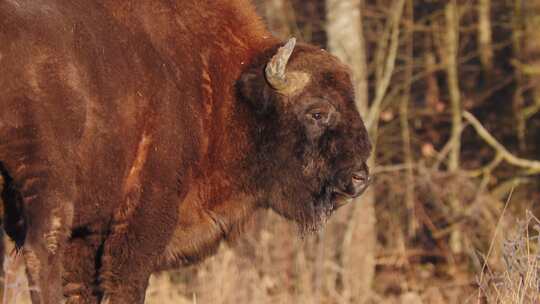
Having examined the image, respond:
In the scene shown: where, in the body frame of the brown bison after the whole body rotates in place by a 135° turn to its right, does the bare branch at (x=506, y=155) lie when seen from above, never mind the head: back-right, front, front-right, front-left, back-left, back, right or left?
back

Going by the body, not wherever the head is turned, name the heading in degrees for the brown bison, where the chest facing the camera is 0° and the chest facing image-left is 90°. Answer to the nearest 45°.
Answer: approximately 270°

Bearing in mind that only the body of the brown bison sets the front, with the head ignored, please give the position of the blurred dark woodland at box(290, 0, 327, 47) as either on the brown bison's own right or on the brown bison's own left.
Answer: on the brown bison's own left

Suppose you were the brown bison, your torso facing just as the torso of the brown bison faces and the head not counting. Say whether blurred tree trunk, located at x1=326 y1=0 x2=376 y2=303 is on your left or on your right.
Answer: on your left

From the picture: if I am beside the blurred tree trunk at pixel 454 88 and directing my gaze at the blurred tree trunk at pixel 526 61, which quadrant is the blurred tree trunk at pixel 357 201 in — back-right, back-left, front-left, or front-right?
back-right

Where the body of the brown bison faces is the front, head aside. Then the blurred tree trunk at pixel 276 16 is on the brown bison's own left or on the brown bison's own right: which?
on the brown bison's own left

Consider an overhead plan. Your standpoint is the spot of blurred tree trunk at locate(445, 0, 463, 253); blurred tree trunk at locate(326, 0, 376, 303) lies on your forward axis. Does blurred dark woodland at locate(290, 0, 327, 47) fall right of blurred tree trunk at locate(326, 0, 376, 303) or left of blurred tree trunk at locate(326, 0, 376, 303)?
right
